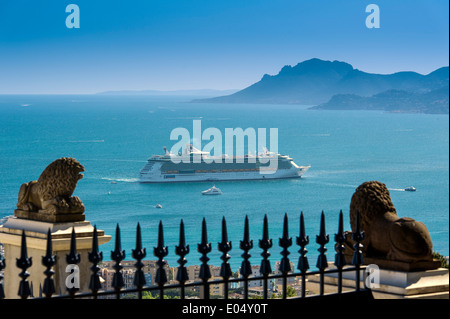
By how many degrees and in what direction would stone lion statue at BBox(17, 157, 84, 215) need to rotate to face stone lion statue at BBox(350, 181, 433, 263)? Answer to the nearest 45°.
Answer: approximately 45° to its right

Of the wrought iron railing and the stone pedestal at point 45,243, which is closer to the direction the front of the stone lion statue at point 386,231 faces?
the stone pedestal

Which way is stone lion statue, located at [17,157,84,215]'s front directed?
to the viewer's right

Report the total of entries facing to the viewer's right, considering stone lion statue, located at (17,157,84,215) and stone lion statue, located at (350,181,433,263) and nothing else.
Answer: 1

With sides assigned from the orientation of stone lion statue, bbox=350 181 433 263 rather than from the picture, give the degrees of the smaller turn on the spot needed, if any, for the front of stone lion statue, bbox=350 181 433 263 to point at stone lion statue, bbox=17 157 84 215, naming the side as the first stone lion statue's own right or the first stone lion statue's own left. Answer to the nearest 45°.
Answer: approximately 45° to the first stone lion statue's own left

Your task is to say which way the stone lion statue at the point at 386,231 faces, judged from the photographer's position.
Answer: facing away from the viewer and to the left of the viewer

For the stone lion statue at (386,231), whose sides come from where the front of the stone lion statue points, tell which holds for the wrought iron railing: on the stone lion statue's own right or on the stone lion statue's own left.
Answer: on the stone lion statue's own left

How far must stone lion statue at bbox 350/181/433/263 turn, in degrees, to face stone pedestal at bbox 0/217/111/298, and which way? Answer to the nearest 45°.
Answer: approximately 45° to its left
